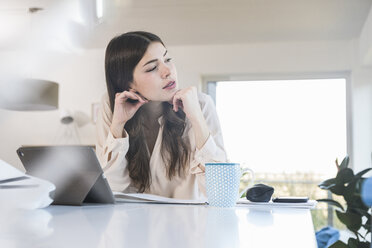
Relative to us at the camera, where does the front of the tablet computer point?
facing away from the viewer and to the right of the viewer

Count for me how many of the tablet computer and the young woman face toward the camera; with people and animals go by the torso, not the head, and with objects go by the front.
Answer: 1

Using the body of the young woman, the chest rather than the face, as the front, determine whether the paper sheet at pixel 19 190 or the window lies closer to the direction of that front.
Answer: the paper sheet

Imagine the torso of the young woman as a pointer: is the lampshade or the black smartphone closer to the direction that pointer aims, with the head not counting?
the black smartphone

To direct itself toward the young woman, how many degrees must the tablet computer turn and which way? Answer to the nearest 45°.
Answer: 0° — it already faces them

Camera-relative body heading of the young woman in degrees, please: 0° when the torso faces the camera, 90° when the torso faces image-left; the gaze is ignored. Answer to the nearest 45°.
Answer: approximately 0°
